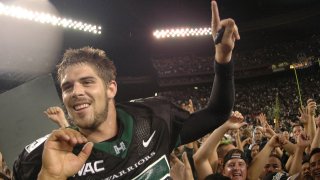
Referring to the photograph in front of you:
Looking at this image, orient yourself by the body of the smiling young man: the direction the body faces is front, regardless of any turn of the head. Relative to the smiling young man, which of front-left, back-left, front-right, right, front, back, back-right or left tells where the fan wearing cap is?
back-left

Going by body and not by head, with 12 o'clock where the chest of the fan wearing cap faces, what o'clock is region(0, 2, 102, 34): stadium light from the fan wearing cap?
The stadium light is roughly at 5 o'clock from the fan wearing cap.

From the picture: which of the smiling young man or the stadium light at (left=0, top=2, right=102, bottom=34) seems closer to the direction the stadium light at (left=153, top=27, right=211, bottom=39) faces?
the smiling young man

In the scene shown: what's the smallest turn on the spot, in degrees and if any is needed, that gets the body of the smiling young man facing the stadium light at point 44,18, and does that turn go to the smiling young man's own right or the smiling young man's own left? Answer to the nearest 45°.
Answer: approximately 180°

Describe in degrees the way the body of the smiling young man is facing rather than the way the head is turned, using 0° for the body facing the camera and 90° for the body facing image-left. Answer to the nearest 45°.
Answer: approximately 0°

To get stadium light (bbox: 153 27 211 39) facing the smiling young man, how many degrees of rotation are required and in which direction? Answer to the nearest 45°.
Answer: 0° — it already faces them

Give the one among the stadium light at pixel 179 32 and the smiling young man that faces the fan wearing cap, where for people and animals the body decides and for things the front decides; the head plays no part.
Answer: the stadium light

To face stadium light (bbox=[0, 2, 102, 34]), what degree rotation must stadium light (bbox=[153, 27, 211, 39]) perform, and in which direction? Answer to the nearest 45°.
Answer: approximately 45° to its right
